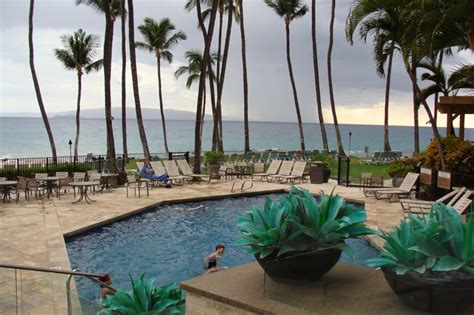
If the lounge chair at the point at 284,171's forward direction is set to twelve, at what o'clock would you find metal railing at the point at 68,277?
The metal railing is roughly at 11 o'clock from the lounge chair.

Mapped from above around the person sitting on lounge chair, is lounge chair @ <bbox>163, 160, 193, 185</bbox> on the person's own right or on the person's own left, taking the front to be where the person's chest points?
on the person's own left

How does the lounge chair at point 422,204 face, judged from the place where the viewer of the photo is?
facing to the left of the viewer

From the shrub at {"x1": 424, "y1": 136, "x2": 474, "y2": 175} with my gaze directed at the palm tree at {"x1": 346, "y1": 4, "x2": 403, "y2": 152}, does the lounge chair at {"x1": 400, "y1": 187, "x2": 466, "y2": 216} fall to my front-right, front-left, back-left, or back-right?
back-left

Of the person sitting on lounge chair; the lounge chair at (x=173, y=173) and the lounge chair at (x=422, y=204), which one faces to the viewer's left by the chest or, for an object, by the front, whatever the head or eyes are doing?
the lounge chair at (x=422, y=204)

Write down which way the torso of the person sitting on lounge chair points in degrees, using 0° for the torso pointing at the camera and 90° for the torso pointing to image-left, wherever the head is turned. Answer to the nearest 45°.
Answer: approximately 315°

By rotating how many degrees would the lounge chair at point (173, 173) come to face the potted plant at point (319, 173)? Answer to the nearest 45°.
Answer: approximately 45° to its left

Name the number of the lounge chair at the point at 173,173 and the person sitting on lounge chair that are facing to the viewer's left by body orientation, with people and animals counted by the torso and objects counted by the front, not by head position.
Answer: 0

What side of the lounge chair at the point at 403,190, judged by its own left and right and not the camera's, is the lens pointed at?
left
